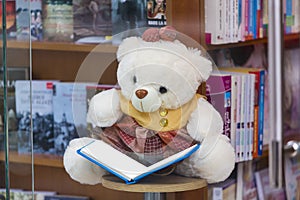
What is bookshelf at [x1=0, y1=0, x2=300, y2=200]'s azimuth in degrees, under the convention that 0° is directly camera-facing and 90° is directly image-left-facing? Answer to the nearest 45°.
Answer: approximately 0°

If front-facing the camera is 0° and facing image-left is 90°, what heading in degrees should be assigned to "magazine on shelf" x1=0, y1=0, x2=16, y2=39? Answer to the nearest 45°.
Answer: approximately 0°

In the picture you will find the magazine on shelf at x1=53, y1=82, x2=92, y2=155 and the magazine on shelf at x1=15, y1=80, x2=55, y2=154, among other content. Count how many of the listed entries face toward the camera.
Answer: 2
